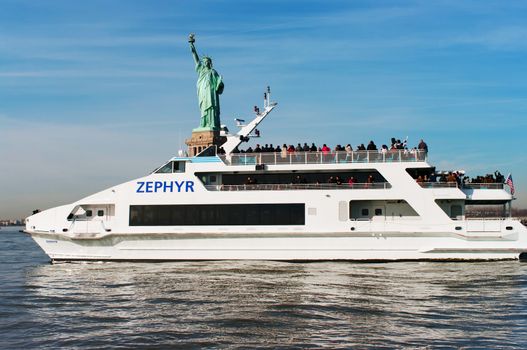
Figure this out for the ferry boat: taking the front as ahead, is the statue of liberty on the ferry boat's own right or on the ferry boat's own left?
on the ferry boat's own right

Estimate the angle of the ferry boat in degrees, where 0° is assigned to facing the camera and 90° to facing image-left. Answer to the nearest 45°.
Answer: approximately 90°
